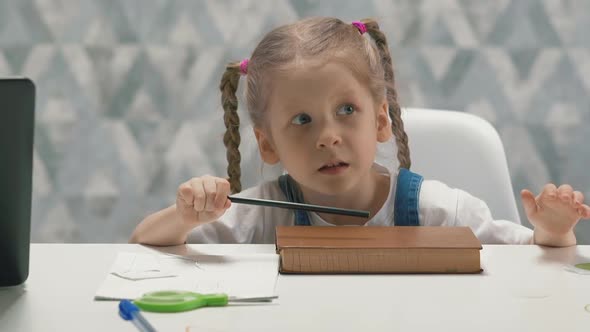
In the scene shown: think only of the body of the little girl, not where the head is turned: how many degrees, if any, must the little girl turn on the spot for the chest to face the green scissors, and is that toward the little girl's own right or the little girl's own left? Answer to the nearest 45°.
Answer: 0° — they already face it

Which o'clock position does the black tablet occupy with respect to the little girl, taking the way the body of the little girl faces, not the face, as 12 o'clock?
The black tablet is roughly at 1 o'clock from the little girl.

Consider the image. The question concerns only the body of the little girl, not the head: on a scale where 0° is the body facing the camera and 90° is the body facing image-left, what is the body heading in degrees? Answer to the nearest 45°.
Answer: approximately 0°
